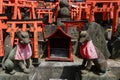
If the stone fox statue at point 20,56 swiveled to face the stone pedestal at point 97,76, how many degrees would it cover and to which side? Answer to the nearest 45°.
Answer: approximately 45° to its left

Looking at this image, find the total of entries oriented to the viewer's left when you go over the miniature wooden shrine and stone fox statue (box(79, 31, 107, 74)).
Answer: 1

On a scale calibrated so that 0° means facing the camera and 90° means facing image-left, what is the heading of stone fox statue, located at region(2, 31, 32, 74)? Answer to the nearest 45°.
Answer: approximately 315°

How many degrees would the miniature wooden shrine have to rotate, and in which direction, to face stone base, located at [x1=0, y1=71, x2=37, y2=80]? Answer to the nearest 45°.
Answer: approximately 45° to its right

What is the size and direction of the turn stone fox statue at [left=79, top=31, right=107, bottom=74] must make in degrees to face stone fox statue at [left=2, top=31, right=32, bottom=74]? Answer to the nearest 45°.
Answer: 0° — it already faces it

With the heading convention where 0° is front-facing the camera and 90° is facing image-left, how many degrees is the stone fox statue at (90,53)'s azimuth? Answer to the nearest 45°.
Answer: approximately 90°
